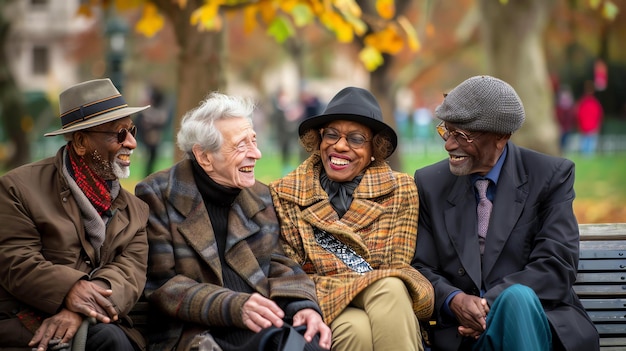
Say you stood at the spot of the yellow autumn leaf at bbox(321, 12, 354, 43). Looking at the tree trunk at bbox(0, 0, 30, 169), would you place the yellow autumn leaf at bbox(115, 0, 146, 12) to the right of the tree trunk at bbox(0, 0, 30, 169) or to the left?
left

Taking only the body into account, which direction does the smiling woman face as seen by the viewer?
toward the camera

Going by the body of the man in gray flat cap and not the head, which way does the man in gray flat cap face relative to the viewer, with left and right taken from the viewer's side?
facing the viewer and to the left of the viewer

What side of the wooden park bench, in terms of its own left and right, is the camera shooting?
front

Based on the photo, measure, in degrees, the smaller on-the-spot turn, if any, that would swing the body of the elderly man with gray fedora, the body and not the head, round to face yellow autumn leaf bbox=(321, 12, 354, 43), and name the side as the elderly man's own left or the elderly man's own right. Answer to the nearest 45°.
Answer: approximately 90° to the elderly man's own left

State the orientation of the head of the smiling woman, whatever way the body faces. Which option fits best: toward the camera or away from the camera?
toward the camera

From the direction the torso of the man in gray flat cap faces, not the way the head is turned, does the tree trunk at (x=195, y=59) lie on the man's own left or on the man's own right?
on the man's own right

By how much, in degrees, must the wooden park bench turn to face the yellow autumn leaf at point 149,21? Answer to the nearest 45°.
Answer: approximately 135° to its right

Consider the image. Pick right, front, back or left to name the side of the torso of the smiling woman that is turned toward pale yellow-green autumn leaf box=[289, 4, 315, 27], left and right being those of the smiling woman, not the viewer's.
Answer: back

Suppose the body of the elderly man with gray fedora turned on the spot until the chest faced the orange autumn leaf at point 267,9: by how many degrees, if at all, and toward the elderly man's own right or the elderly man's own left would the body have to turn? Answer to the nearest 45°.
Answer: approximately 90° to the elderly man's own left

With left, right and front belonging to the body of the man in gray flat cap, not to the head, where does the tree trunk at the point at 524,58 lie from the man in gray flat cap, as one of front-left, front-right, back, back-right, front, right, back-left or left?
back-right
